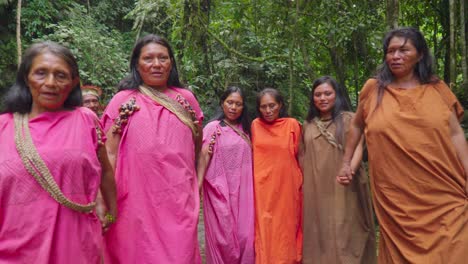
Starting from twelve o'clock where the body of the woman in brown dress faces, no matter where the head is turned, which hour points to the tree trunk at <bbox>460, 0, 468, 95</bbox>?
The tree trunk is roughly at 7 o'clock from the woman in brown dress.

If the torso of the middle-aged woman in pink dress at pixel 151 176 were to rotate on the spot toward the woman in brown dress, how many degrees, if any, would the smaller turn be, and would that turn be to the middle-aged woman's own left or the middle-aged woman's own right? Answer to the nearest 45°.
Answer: approximately 135° to the middle-aged woman's own left

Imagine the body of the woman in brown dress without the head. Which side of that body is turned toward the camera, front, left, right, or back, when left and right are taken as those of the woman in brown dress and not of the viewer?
front

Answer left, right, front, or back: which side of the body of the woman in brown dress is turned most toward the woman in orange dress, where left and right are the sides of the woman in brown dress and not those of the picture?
right

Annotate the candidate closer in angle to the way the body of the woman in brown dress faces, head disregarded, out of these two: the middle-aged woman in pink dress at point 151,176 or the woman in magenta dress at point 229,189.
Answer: the middle-aged woman in pink dress

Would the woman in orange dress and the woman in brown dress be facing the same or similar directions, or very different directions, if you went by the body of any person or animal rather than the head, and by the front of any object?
same or similar directions

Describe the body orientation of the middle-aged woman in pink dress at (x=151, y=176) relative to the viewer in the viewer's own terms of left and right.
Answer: facing the viewer

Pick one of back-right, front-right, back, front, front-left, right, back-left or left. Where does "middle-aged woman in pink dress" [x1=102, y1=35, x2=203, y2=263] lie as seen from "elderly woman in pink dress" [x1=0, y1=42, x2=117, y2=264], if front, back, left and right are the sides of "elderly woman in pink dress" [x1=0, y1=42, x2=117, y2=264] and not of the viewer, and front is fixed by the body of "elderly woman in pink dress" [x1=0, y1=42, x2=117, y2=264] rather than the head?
back-left

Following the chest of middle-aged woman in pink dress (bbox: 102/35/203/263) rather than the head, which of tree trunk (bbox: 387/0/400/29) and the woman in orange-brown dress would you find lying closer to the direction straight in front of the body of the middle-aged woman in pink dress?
the woman in orange-brown dress

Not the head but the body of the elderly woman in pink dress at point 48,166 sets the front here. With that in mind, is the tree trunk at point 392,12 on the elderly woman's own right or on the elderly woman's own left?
on the elderly woman's own left

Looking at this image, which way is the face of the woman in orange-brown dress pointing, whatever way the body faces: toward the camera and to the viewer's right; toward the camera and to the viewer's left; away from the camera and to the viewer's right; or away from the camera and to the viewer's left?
toward the camera and to the viewer's left

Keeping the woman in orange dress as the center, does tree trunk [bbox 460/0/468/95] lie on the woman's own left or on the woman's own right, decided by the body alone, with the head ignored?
on the woman's own left

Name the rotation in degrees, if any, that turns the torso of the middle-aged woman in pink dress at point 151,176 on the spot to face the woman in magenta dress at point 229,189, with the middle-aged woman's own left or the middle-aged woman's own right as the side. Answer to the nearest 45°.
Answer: approximately 135° to the middle-aged woman's own left

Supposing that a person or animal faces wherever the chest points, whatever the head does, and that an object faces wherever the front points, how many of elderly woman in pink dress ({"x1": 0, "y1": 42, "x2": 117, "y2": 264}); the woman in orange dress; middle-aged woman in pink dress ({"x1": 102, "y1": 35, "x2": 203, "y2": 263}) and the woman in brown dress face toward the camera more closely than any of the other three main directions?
4

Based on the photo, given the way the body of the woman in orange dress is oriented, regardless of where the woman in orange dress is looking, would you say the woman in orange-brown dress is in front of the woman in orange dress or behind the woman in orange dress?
in front
